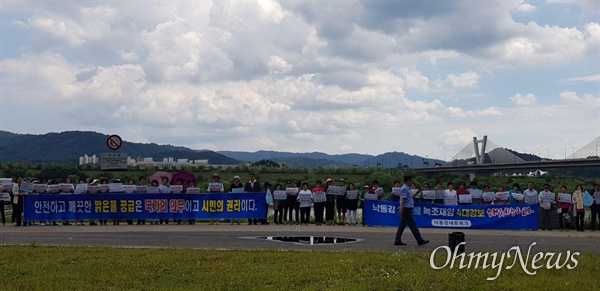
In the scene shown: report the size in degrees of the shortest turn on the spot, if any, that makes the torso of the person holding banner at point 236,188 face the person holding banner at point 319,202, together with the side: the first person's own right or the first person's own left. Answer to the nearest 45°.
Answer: approximately 90° to the first person's own left

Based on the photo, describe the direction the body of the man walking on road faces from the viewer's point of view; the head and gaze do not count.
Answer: to the viewer's right

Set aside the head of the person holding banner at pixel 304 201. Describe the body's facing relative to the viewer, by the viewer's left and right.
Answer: facing the viewer

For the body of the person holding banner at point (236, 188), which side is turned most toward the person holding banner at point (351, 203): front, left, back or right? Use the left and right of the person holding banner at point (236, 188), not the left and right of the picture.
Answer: left

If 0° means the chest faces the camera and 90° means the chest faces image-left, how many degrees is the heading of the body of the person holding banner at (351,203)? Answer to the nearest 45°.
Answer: approximately 0°

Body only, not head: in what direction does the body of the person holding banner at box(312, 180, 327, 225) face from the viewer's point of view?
toward the camera

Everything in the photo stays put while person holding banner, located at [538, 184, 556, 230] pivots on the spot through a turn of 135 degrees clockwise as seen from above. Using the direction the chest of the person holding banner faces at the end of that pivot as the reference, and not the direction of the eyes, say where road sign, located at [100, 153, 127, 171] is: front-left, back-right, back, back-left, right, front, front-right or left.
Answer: front-left

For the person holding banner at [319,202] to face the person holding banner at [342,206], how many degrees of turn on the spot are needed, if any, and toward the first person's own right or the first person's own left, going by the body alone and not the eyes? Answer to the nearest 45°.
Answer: approximately 90° to the first person's own left

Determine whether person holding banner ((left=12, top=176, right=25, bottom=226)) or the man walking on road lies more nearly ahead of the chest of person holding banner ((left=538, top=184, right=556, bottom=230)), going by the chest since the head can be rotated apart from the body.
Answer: the man walking on road

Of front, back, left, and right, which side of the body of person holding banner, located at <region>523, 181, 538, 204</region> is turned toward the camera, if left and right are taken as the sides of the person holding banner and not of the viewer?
front

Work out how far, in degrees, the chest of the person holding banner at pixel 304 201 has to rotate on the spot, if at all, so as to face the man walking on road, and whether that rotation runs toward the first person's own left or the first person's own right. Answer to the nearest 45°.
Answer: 0° — they already face them

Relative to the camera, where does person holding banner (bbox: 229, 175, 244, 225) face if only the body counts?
toward the camera

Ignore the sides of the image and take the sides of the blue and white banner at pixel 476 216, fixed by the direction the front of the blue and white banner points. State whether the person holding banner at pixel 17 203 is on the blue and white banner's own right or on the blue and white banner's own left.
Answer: on the blue and white banner's own right

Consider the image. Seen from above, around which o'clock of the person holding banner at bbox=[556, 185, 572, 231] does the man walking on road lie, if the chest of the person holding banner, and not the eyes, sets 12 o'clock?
The man walking on road is roughly at 1 o'clock from the person holding banner.

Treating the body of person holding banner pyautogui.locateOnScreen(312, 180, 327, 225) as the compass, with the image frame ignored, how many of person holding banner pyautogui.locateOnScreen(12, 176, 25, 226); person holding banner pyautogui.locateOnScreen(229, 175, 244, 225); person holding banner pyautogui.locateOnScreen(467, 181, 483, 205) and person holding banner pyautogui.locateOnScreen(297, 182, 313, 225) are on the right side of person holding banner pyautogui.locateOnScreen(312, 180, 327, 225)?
3

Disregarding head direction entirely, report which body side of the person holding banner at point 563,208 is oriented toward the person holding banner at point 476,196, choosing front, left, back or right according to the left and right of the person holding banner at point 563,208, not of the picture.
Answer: right

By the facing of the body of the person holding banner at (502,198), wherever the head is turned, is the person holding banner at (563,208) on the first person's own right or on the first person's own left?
on the first person's own left
